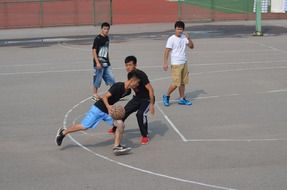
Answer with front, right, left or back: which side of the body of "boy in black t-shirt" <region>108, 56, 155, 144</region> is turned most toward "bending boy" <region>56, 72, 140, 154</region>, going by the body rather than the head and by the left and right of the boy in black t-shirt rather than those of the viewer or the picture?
front

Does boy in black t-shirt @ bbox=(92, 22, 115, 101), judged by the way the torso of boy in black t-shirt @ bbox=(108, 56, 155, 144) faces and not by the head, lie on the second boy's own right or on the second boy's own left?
on the second boy's own right

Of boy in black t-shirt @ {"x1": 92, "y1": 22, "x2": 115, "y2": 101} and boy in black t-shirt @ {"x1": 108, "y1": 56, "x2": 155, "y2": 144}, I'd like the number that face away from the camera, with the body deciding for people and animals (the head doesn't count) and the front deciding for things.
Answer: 0

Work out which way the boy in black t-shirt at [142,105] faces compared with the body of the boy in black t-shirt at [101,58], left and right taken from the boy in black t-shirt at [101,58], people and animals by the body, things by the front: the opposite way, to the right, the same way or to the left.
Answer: to the right

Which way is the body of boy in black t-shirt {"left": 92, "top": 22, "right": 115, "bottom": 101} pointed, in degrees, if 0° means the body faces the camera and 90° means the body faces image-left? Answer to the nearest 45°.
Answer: approximately 315°

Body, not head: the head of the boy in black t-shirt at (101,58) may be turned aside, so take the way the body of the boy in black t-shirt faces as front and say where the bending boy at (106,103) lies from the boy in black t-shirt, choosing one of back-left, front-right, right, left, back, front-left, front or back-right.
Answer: front-right

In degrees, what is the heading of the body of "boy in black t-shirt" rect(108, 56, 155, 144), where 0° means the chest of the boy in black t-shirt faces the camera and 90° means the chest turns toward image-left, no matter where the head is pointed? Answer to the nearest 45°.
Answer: approximately 45°

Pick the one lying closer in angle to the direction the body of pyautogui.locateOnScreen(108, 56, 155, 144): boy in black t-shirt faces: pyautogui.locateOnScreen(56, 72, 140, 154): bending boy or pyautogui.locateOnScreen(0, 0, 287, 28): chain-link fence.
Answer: the bending boy
